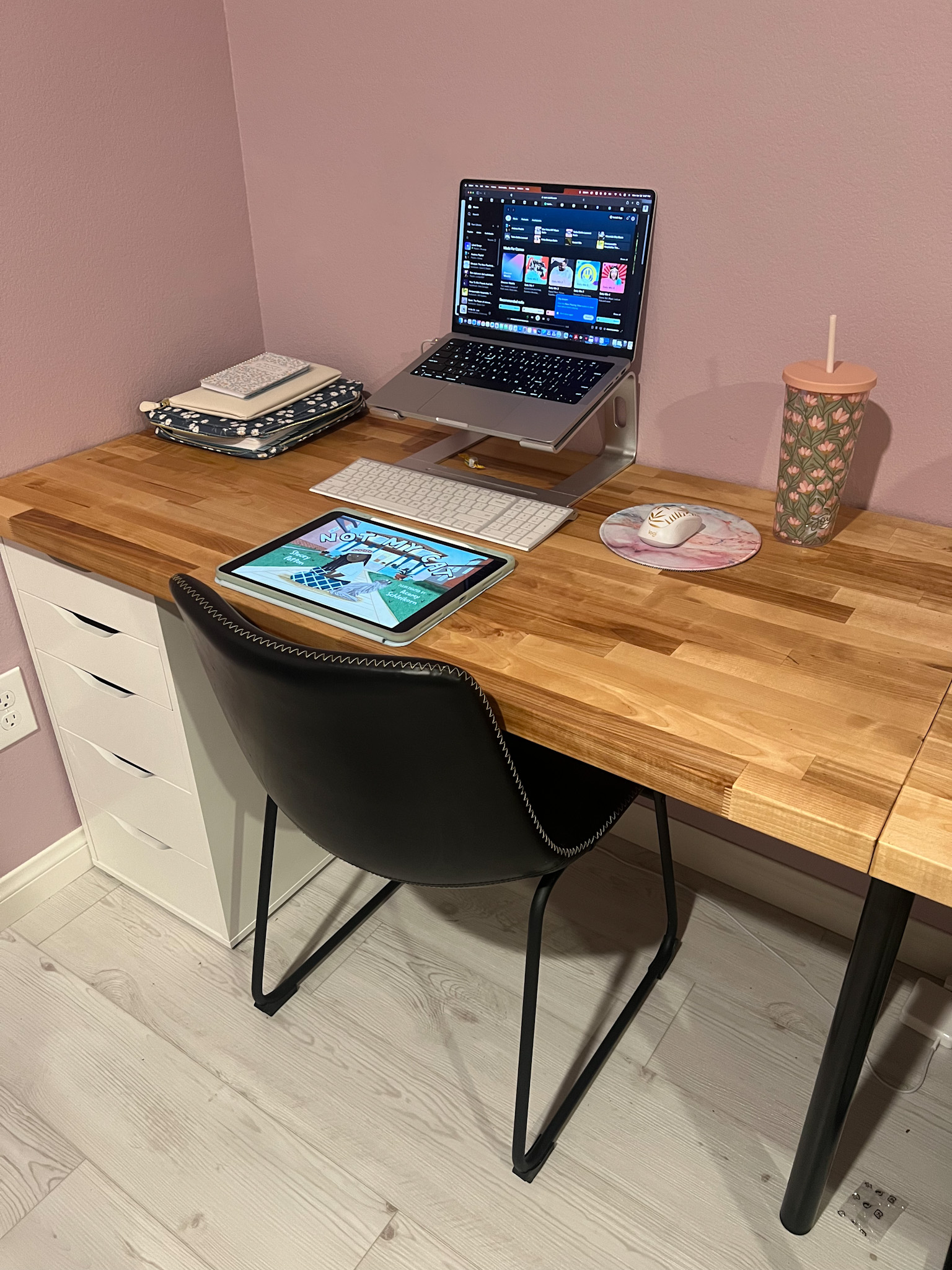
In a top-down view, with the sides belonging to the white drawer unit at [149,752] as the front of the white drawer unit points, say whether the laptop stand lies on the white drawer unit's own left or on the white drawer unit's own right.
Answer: on the white drawer unit's own left

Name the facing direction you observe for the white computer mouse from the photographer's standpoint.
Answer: facing away from the viewer and to the right of the viewer

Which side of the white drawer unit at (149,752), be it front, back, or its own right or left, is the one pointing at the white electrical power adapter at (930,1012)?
left

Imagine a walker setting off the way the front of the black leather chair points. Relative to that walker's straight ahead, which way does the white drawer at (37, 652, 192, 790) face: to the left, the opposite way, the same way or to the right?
the opposite way

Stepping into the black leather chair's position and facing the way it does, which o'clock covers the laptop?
The laptop is roughly at 11 o'clock from the black leather chair.
